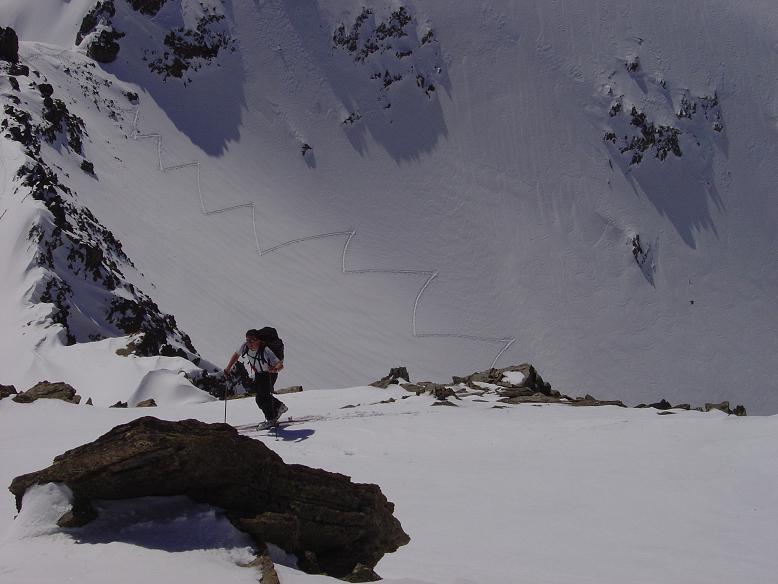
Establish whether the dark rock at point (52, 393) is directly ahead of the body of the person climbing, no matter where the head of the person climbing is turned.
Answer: no

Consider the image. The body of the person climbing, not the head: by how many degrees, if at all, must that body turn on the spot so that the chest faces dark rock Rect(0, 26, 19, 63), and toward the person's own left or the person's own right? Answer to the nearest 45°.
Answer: approximately 90° to the person's own right

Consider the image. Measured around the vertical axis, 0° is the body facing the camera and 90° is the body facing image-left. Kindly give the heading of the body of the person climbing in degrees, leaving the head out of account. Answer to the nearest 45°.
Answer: approximately 45°

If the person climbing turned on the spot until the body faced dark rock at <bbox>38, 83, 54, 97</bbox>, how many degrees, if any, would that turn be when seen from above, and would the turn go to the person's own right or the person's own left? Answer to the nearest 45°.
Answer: approximately 90° to the person's own right

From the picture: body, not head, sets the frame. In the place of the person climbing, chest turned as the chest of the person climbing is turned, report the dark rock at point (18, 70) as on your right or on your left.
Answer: on your right

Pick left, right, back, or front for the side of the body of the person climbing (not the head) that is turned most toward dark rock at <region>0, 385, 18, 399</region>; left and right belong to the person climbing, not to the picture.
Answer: right

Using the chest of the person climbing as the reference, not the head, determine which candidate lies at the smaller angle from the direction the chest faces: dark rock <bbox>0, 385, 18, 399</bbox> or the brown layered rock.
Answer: the brown layered rock

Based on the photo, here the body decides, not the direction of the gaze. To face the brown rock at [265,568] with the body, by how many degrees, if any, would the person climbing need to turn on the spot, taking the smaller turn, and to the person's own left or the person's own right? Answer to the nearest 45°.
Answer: approximately 45° to the person's own left

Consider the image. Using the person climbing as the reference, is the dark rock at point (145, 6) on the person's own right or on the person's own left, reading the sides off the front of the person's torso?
on the person's own right

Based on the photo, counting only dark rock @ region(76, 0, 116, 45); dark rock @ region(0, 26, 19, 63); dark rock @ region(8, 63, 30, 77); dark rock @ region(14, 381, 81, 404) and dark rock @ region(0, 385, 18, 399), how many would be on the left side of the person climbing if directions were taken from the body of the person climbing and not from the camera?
0
